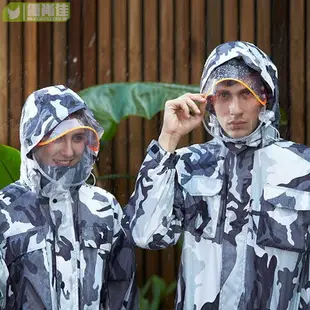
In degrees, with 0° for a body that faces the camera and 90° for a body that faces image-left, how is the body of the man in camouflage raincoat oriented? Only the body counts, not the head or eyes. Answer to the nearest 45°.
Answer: approximately 0°

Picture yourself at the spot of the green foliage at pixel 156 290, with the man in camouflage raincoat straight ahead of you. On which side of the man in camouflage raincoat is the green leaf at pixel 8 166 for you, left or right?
right

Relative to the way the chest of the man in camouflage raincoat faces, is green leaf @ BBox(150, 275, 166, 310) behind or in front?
behind

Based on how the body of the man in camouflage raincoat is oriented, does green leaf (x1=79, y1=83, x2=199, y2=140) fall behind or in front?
behind

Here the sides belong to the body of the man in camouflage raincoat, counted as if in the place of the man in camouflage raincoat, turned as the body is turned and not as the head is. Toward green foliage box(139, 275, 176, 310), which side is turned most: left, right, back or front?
back
